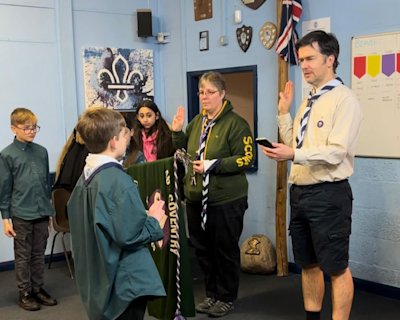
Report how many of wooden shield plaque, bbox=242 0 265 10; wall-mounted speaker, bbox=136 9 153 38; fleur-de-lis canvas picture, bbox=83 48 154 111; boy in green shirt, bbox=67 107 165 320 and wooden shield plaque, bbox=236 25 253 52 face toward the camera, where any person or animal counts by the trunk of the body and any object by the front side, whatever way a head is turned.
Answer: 4

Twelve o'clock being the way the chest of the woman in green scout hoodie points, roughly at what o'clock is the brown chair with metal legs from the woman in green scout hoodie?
The brown chair with metal legs is roughly at 3 o'clock from the woman in green scout hoodie.

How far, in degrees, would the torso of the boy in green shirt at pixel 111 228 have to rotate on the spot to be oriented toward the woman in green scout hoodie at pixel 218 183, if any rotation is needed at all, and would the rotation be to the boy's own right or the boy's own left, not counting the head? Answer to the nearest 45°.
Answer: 0° — they already face them

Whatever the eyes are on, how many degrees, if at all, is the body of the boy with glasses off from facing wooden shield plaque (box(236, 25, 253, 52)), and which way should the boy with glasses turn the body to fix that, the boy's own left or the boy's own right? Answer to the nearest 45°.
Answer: approximately 45° to the boy's own left

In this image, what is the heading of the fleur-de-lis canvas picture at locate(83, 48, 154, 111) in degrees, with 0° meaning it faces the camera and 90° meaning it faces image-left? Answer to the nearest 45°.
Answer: approximately 0°

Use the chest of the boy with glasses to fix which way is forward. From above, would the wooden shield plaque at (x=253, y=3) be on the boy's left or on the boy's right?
on the boy's left

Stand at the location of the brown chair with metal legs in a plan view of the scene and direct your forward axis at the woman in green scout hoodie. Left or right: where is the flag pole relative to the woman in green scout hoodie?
left

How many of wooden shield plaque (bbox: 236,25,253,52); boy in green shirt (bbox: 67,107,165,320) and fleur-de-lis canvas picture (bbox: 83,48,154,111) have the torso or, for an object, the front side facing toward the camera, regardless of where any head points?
2

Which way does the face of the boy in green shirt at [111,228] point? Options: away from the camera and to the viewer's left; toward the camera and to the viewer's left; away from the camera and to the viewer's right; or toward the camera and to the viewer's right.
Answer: away from the camera and to the viewer's right

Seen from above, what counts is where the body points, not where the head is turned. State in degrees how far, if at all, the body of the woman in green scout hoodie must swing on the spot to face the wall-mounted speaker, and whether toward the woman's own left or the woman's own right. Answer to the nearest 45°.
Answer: approximately 135° to the woman's own right

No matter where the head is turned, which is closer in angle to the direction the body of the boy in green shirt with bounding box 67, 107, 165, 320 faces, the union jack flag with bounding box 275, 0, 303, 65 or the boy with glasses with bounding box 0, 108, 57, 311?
the union jack flag

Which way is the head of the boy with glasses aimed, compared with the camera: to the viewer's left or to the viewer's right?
to the viewer's right
